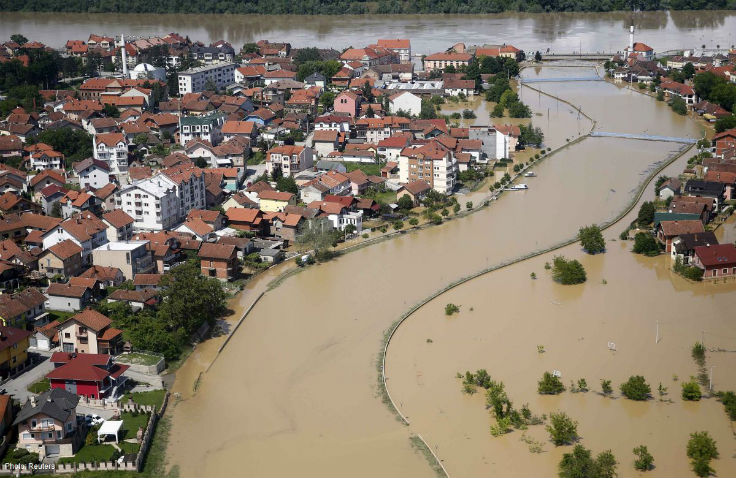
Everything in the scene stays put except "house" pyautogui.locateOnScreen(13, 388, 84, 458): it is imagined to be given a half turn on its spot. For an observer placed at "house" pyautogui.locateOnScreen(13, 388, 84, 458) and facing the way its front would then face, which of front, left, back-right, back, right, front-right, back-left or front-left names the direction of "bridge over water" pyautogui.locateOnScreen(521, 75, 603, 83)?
front-right

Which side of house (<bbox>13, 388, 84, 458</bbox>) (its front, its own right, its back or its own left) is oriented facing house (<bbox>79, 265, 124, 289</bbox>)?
back

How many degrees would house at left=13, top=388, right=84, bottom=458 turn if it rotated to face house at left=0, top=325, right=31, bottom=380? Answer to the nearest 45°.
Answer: approximately 180°

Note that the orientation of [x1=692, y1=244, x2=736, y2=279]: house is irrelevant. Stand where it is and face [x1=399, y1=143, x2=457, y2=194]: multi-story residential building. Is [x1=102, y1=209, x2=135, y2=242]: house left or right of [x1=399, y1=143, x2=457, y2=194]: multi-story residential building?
left

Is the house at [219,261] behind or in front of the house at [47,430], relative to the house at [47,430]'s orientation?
behind

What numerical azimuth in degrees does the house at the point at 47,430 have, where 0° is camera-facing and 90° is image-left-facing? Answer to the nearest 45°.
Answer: approximately 0°

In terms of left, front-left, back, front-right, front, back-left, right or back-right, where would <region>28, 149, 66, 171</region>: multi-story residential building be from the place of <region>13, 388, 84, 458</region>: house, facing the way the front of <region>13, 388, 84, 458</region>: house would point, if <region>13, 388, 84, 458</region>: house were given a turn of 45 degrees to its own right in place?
back-right

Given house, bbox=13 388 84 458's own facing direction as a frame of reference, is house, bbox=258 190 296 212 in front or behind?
behind

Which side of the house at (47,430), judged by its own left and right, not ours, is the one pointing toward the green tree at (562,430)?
left

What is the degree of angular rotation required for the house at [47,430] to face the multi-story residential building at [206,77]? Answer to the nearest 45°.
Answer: approximately 180°
